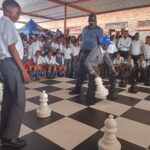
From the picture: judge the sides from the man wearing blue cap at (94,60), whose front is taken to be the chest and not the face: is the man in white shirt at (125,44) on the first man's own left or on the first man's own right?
on the first man's own left

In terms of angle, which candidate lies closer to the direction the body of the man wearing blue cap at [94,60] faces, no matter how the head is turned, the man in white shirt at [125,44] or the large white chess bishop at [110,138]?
the large white chess bishop

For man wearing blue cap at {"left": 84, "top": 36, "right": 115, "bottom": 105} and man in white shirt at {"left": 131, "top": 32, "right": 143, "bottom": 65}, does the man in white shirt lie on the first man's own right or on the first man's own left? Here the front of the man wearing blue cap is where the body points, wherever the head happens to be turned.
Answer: on the first man's own left

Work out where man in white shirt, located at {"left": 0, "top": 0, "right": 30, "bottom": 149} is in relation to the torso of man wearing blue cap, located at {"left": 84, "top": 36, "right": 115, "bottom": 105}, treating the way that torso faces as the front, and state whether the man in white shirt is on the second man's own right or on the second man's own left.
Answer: on the second man's own right

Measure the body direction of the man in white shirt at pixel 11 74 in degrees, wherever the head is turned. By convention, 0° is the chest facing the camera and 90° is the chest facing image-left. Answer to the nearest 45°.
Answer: approximately 270°
